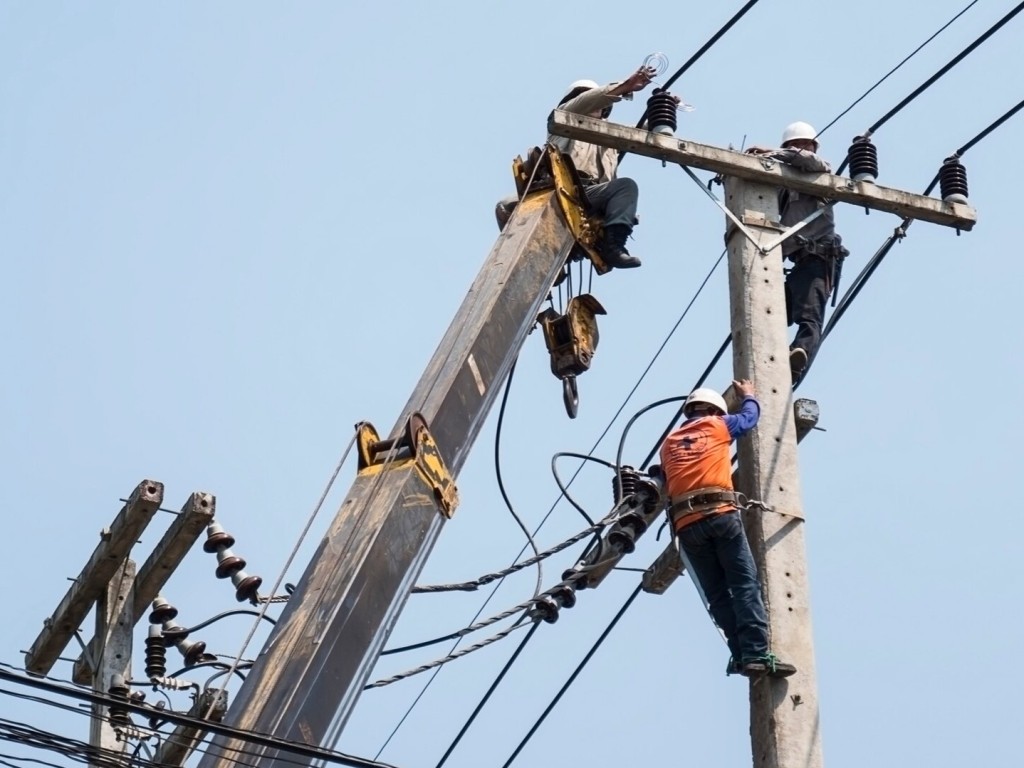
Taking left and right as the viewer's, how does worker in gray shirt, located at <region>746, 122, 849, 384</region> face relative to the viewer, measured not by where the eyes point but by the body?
facing to the left of the viewer

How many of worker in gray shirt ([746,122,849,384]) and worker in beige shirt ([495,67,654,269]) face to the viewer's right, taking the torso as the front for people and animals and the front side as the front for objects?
1

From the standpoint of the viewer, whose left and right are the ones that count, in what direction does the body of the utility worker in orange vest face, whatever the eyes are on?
facing away from the viewer and to the right of the viewer

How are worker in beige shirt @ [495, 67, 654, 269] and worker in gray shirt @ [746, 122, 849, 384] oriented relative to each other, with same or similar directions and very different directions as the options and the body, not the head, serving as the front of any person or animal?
very different directions

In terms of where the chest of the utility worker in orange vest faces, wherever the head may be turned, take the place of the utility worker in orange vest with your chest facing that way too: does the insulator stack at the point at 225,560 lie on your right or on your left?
on your left

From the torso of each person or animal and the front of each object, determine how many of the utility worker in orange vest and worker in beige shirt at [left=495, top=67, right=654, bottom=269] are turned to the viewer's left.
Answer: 0

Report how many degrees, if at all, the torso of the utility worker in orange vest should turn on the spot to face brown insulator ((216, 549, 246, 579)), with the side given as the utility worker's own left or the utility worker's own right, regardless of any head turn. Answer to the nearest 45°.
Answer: approximately 90° to the utility worker's own left

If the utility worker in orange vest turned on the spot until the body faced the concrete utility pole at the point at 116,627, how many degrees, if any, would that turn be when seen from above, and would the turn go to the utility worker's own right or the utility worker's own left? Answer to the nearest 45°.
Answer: approximately 90° to the utility worker's own left

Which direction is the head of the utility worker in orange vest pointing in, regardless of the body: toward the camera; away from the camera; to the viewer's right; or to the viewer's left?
away from the camera

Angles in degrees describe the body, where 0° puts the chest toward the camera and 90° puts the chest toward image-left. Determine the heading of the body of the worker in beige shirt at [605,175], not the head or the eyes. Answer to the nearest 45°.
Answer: approximately 270°
